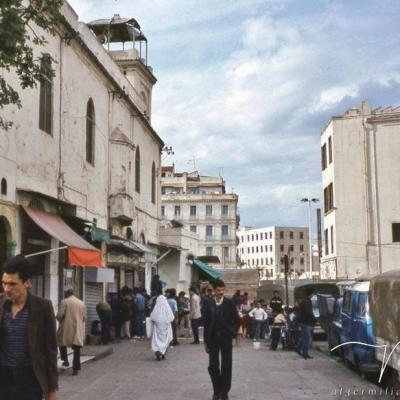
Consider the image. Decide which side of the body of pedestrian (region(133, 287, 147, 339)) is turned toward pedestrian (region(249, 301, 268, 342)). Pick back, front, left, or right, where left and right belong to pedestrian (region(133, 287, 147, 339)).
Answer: right

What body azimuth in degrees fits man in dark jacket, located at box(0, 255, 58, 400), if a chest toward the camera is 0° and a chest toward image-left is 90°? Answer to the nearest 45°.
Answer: approximately 45°

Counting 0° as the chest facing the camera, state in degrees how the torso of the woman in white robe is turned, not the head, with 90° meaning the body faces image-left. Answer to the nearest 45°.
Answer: approximately 180°

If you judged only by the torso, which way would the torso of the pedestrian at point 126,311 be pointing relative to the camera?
away from the camera

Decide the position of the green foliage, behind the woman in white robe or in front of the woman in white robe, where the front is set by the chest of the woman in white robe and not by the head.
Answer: behind
